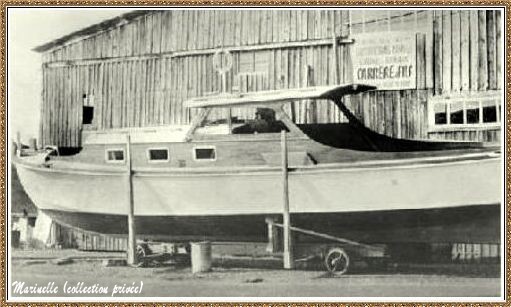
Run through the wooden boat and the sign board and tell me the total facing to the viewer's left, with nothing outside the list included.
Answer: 1

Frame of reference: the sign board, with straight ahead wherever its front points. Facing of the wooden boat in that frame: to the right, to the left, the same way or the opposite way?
to the right

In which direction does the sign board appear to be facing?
toward the camera

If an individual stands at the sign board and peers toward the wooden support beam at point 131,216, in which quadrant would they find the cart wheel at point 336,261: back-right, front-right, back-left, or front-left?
front-left

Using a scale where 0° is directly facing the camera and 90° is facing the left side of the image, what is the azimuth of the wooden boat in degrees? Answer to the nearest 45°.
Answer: approximately 90°
